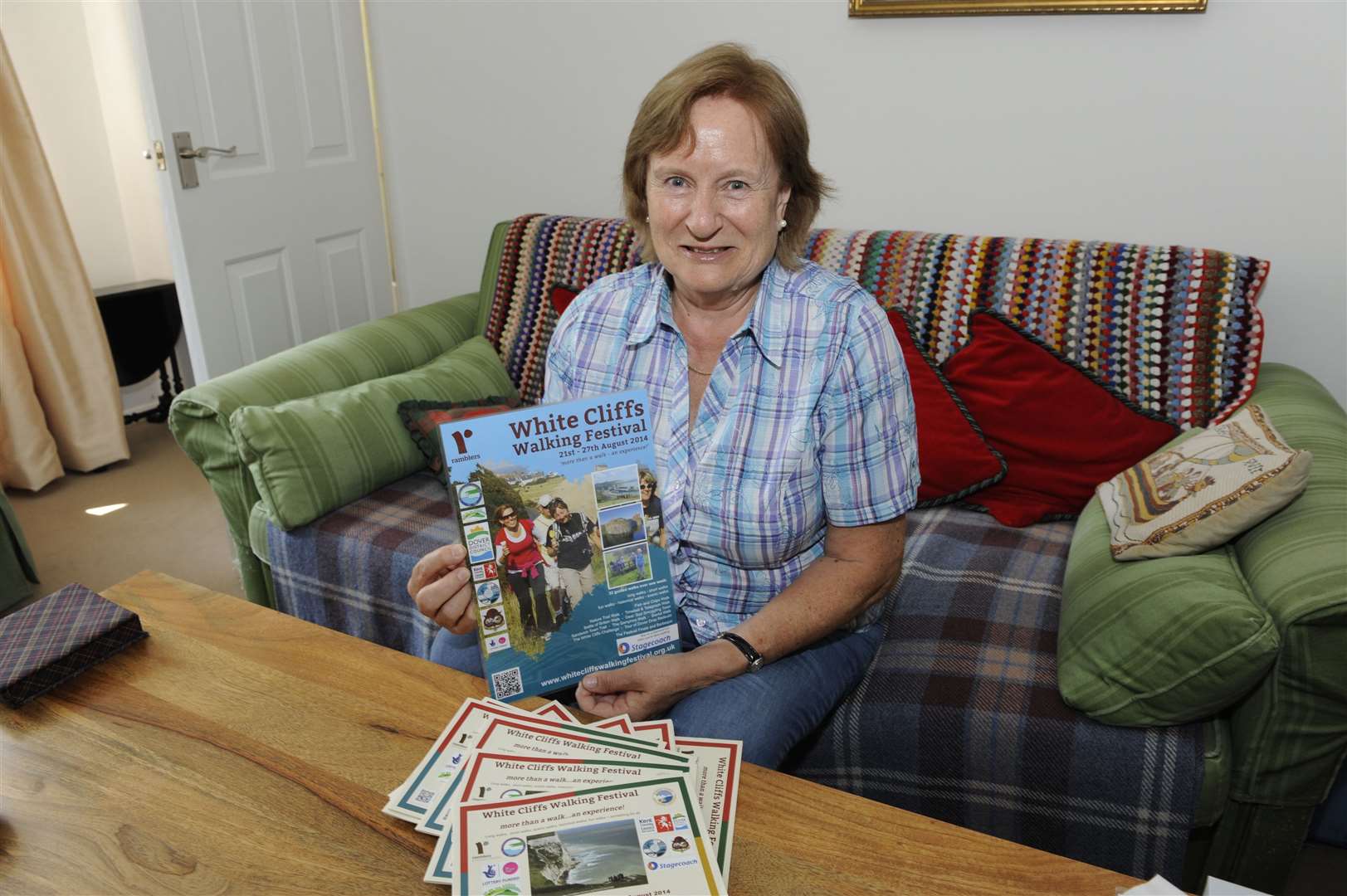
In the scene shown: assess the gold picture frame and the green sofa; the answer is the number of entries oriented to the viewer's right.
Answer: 0

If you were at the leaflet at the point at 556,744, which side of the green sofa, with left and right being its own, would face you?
front

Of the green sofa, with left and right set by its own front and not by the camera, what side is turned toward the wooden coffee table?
front

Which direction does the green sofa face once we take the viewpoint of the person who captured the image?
facing the viewer and to the left of the viewer

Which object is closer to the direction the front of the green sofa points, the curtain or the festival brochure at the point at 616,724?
the festival brochure

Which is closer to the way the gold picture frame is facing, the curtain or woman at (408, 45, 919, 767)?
the woman

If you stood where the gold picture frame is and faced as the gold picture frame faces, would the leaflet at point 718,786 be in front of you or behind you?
in front

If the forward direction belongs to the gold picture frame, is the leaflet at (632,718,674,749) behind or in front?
in front
